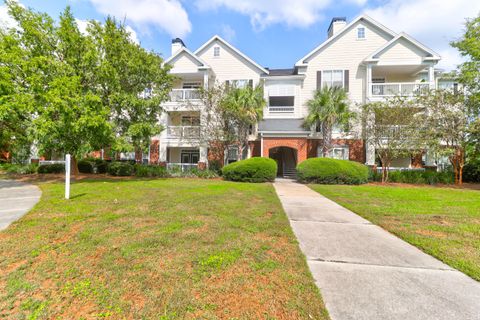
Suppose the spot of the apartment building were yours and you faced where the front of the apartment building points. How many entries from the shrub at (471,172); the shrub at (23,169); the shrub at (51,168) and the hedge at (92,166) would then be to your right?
3

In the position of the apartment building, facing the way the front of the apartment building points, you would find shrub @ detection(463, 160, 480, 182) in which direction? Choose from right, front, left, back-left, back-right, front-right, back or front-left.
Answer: left

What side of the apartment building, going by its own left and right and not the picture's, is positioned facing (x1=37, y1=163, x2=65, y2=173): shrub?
right

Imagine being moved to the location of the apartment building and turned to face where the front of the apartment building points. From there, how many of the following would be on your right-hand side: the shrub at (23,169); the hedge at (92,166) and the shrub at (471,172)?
2

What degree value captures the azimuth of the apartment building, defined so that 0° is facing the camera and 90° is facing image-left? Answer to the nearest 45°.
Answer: approximately 0°

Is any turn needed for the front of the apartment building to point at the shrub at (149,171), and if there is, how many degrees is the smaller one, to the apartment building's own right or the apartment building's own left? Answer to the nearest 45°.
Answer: approximately 90° to the apartment building's own right

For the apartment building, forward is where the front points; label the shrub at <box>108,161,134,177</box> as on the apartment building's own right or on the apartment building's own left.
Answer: on the apartment building's own right

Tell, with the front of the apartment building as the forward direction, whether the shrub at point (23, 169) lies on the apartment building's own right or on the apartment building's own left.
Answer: on the apartment building's own right
